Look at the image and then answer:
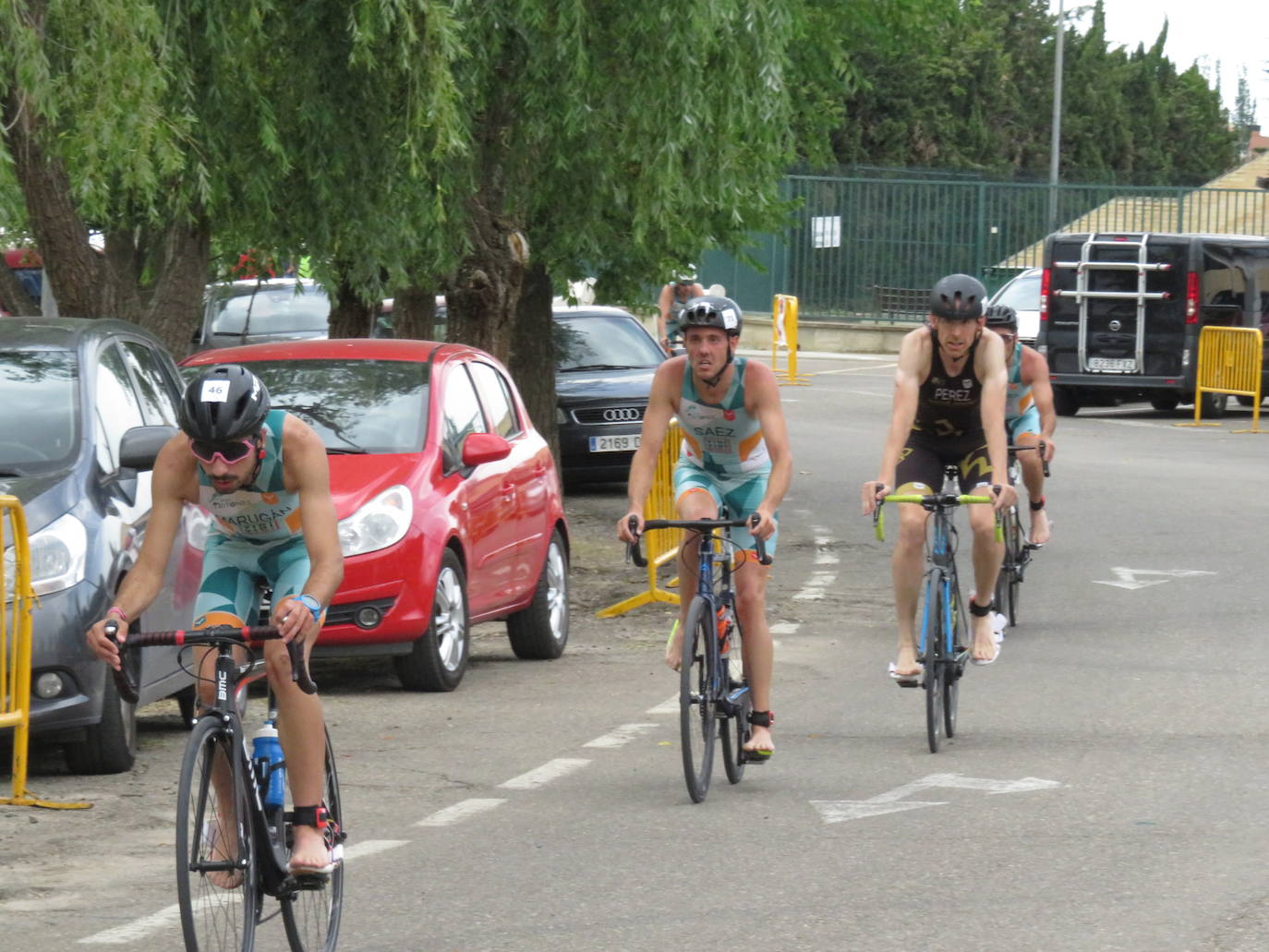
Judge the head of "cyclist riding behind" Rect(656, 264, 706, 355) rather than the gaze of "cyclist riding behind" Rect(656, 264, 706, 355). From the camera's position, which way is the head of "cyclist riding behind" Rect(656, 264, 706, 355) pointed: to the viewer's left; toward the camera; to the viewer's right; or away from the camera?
toward the camera

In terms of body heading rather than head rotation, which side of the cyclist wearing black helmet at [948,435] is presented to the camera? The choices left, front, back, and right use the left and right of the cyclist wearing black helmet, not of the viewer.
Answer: front

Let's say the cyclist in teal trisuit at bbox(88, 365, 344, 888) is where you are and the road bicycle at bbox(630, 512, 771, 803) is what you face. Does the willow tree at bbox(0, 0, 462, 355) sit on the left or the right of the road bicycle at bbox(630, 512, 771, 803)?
left

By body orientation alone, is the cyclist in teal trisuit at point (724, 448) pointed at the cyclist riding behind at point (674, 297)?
no

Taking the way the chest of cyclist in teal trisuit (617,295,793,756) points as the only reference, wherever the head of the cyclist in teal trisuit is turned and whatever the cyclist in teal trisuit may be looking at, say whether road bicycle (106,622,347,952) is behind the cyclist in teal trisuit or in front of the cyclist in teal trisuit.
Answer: in front

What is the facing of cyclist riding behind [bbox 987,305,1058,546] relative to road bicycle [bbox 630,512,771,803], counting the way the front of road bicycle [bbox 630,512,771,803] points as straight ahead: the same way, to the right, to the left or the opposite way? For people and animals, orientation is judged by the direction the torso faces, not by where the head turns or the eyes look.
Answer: the same way

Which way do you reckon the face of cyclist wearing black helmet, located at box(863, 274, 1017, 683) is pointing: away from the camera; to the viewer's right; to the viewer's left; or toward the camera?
toward the camera

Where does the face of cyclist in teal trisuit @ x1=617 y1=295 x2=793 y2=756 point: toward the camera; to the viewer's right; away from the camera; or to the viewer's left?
toward the camera

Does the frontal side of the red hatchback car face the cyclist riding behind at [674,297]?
no

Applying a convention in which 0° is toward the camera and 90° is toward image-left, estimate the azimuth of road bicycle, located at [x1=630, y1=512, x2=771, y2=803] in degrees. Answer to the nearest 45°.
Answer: approximately 0°

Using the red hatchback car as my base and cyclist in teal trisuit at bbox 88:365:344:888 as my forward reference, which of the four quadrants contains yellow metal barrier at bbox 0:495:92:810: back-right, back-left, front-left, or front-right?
front-right

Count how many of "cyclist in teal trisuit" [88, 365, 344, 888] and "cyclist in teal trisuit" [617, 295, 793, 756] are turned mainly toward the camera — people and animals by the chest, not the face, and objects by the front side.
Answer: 2

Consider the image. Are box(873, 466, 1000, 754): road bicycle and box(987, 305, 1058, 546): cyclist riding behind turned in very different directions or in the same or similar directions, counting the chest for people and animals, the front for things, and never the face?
same or similar directions

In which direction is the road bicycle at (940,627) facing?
toward the camera

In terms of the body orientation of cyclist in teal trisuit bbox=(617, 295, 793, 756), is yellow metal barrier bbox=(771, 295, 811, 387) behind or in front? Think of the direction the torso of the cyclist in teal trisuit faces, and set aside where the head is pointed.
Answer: behind

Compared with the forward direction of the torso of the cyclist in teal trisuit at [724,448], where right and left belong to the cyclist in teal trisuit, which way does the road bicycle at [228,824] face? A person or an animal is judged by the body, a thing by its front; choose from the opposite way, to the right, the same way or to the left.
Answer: the same way

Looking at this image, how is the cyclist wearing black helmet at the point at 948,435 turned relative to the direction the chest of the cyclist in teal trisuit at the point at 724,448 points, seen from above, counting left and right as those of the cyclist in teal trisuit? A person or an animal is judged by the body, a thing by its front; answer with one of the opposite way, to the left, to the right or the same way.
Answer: the same way
